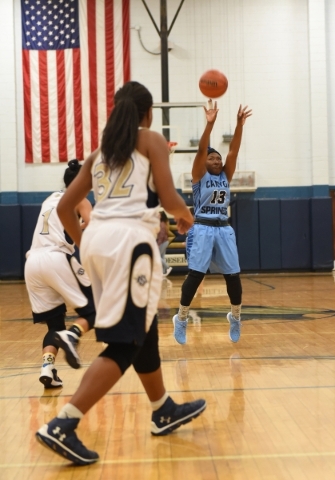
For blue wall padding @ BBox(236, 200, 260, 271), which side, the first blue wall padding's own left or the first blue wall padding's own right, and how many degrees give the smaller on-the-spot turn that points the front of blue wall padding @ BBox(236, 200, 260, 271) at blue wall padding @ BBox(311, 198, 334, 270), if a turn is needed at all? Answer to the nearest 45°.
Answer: approximately 90° to the first blue wall padding's own left

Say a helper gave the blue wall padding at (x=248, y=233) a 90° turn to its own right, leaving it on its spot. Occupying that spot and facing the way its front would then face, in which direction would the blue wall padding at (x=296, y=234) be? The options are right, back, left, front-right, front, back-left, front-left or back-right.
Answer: back

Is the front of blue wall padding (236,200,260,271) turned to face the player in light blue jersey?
yes

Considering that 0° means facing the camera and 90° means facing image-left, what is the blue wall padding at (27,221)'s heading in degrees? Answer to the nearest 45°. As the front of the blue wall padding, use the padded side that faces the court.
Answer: approximately 0°

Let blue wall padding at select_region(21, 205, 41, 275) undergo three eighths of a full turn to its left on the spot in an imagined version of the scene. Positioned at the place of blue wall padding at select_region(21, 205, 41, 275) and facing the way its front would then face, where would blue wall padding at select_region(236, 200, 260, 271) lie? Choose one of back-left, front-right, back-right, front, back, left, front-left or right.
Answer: front-right

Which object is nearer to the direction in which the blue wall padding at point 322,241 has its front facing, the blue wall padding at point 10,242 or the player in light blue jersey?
the player in light blue jersey

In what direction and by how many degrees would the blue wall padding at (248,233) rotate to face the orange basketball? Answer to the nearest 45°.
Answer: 0° — it already faces it
